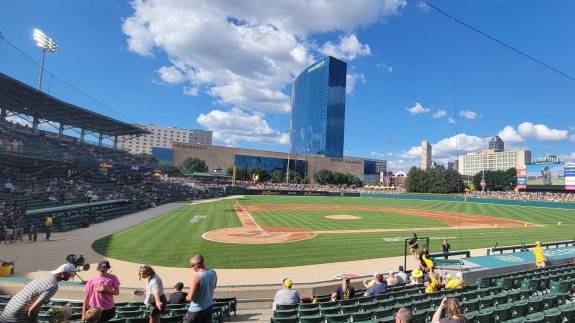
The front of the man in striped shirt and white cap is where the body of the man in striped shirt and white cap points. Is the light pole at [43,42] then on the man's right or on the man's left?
on the man's left

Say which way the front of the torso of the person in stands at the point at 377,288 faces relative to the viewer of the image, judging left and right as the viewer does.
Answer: facing away from the viewer and to the left of the viewer

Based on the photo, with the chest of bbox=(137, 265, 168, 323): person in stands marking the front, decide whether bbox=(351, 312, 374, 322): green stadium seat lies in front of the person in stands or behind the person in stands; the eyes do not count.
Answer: behind

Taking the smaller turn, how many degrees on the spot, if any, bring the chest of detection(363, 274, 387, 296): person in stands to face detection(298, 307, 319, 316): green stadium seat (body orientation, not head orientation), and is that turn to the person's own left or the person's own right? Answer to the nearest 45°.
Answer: approximately 90° to the person's own left

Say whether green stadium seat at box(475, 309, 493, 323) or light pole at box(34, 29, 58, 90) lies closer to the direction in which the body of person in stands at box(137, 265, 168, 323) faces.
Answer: the light pole

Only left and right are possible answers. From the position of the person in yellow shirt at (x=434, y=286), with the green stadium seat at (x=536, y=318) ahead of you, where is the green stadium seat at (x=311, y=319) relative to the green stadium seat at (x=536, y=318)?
right

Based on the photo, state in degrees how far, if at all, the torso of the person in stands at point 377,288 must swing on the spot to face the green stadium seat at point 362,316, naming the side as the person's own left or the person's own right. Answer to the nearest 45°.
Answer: approximately 135° to the person's own left
